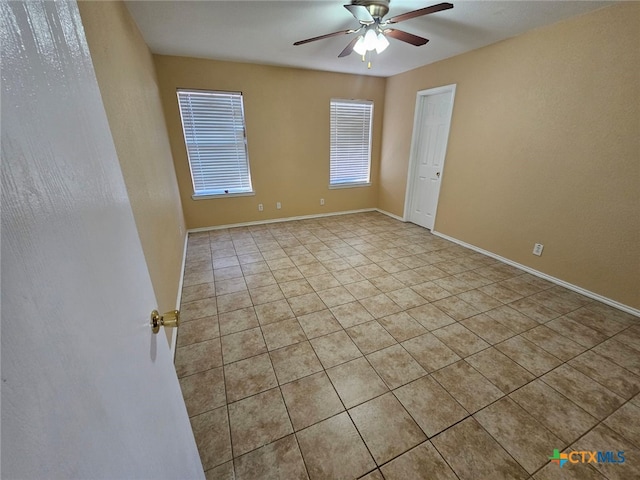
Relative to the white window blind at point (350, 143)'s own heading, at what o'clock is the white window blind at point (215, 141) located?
the white window blind at point (215, 141) is roughly at 2 o'clock from the white window blind at point (350, 143).

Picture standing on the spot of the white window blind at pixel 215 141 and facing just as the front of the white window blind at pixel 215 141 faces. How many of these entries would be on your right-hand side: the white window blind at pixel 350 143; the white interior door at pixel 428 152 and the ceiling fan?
0

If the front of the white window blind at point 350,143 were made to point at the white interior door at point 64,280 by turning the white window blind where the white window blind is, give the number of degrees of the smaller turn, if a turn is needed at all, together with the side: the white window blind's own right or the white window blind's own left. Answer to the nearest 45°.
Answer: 0° — it already faces it

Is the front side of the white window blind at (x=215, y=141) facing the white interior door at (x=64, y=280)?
yes

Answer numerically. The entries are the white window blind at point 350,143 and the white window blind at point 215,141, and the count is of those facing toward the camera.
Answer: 2

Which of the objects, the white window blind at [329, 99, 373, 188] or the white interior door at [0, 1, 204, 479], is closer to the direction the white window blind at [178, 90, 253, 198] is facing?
the white interior door

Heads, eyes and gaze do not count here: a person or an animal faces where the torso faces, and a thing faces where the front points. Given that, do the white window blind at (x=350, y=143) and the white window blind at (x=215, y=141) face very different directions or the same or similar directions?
same or similar directions

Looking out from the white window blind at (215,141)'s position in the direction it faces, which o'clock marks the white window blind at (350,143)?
the white window blind at (350,143) is roughly at 9 o'clock from the white window blind at (215,141).

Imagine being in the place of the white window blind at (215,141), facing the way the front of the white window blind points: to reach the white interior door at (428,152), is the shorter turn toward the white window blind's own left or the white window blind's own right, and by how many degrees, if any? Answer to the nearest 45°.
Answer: approximately 90° to the white window blind's own left

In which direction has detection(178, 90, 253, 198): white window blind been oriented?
toward the camera

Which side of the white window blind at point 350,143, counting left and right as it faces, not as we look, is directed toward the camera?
front

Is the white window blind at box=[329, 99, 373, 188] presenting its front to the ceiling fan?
yes

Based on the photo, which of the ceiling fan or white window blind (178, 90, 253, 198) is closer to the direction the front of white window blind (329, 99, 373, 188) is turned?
the ceiling fan

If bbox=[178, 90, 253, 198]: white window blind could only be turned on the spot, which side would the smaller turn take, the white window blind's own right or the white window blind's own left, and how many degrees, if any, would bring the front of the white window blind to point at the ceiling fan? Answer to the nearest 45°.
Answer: approximately 45° to the white window blind's own left

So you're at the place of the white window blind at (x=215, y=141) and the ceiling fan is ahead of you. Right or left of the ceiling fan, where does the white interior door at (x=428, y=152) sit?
left
